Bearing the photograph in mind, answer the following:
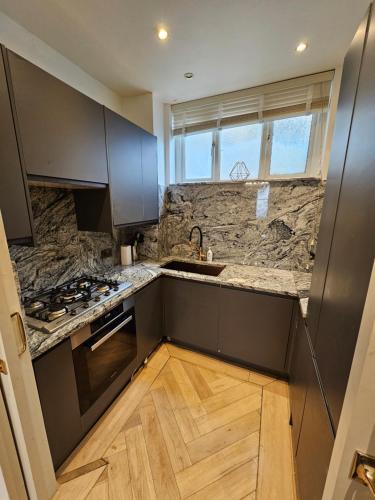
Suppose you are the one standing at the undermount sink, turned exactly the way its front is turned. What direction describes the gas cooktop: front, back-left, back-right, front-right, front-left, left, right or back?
front-right

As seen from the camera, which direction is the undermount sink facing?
toward the camera

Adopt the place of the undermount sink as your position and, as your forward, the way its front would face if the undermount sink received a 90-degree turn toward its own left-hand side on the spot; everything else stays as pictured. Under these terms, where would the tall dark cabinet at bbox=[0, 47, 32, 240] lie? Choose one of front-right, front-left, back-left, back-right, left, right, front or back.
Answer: back-right

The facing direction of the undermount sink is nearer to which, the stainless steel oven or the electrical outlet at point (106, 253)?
the stainless steel oven

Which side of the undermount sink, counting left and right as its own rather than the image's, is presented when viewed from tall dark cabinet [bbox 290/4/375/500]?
front

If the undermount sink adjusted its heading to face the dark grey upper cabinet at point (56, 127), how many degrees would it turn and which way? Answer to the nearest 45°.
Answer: approximately 45° to its right
